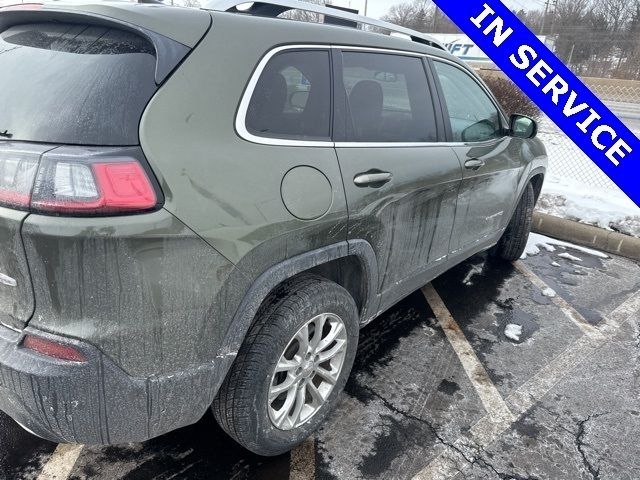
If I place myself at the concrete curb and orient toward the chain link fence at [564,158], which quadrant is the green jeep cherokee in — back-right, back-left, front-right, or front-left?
back-left

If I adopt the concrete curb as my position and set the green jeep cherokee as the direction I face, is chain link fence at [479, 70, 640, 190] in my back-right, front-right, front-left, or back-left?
back-right

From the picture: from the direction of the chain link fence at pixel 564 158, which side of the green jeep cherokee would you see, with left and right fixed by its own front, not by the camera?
front

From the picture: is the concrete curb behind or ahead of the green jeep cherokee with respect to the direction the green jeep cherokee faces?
ahead

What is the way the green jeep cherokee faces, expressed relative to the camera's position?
facing away from the viewer and to the right of the viewer
